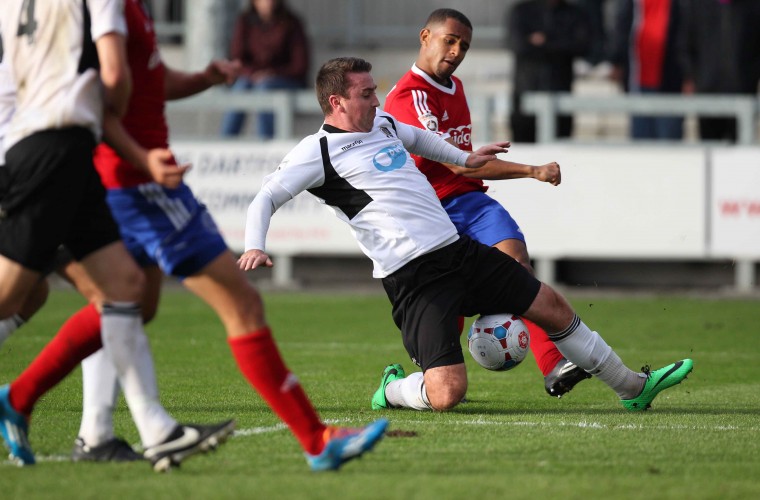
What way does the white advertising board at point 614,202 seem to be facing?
toward the camera

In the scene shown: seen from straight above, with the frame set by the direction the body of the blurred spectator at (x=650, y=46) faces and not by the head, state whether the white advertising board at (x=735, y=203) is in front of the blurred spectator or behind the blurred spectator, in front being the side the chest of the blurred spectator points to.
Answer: in front

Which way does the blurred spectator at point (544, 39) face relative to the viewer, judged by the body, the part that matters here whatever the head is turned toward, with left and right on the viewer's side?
facing the viewer

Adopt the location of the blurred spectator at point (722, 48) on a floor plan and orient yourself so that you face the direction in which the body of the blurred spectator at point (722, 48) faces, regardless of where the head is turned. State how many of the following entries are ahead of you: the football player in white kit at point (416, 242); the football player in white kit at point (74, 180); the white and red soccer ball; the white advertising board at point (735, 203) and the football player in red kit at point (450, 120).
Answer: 5

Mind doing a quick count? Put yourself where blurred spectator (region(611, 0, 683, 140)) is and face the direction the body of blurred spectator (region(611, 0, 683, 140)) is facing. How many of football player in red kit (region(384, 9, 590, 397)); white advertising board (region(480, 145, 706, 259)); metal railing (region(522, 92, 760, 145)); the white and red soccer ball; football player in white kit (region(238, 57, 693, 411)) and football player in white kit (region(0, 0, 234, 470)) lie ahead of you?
6

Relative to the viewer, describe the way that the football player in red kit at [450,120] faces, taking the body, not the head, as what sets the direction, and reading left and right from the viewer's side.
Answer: facing the viewer and to the right of the viewer

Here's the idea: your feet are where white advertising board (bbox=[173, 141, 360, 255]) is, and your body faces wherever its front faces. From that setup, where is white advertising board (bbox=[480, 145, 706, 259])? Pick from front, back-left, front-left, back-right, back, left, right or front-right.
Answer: left

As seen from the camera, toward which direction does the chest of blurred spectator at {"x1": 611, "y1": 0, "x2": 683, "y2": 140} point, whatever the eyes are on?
toward the camera

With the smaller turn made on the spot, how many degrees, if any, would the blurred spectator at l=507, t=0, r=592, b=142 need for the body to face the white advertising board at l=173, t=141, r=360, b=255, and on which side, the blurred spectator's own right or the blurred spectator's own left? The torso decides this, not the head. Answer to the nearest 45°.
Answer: approximately 45° to the blurred spectator's own right

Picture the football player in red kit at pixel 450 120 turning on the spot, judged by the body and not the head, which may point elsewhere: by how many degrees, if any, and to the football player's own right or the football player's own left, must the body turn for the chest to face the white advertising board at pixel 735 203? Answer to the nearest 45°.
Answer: approximately 90° to the football player's own left

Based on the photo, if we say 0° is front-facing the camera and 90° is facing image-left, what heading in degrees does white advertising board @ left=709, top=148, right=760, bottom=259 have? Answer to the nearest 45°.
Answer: approximately 0°

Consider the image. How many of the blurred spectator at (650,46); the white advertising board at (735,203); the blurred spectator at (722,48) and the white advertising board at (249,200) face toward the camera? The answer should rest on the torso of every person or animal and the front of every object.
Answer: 4
